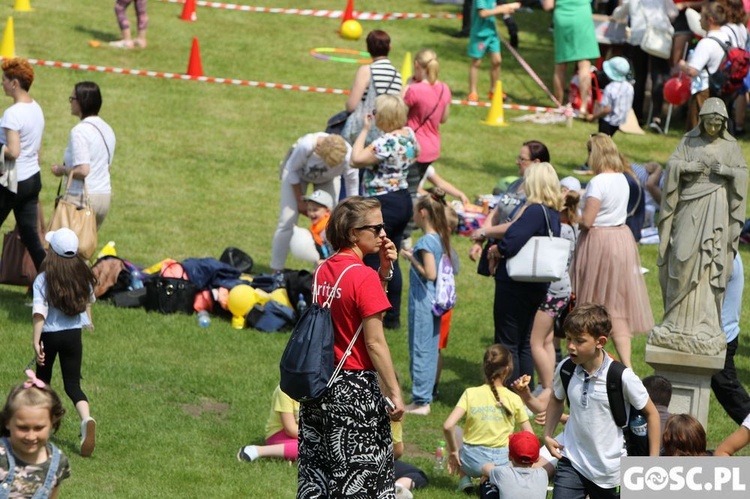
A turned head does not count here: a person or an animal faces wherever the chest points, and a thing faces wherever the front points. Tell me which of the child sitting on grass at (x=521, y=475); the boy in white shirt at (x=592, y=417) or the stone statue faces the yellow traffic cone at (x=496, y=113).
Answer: the child sitting on grass

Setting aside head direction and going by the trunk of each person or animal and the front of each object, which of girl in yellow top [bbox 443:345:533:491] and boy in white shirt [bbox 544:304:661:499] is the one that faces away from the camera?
the girl in yellow top

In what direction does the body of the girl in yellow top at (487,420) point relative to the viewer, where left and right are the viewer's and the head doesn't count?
facing away from the viewer

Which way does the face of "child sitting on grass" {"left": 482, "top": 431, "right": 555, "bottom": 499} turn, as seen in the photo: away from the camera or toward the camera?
away from the camera

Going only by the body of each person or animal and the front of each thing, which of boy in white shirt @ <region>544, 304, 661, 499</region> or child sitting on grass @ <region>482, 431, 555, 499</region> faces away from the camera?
the child sitting on grass

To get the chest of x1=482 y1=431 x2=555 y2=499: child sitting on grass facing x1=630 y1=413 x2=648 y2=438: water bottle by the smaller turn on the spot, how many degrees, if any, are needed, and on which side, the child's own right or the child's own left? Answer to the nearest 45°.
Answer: approximately 90° to the child's own right

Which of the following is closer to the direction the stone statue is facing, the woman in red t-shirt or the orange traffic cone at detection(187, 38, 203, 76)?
the woman in red t-shirt

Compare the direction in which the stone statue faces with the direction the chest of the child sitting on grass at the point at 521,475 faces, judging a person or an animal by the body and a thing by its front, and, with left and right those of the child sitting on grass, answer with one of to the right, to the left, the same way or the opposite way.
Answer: the opposite way

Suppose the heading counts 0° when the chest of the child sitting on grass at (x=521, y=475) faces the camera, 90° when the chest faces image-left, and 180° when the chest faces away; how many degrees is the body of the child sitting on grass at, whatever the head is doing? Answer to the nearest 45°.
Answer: approximately 180°

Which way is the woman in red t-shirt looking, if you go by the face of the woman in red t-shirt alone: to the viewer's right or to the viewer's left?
to the viewer's right

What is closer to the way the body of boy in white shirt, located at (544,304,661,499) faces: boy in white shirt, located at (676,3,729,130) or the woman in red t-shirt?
the woman in red t-shirt

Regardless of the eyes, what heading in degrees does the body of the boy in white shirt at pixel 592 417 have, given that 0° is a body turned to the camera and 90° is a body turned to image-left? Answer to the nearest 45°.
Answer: approximately 45°
